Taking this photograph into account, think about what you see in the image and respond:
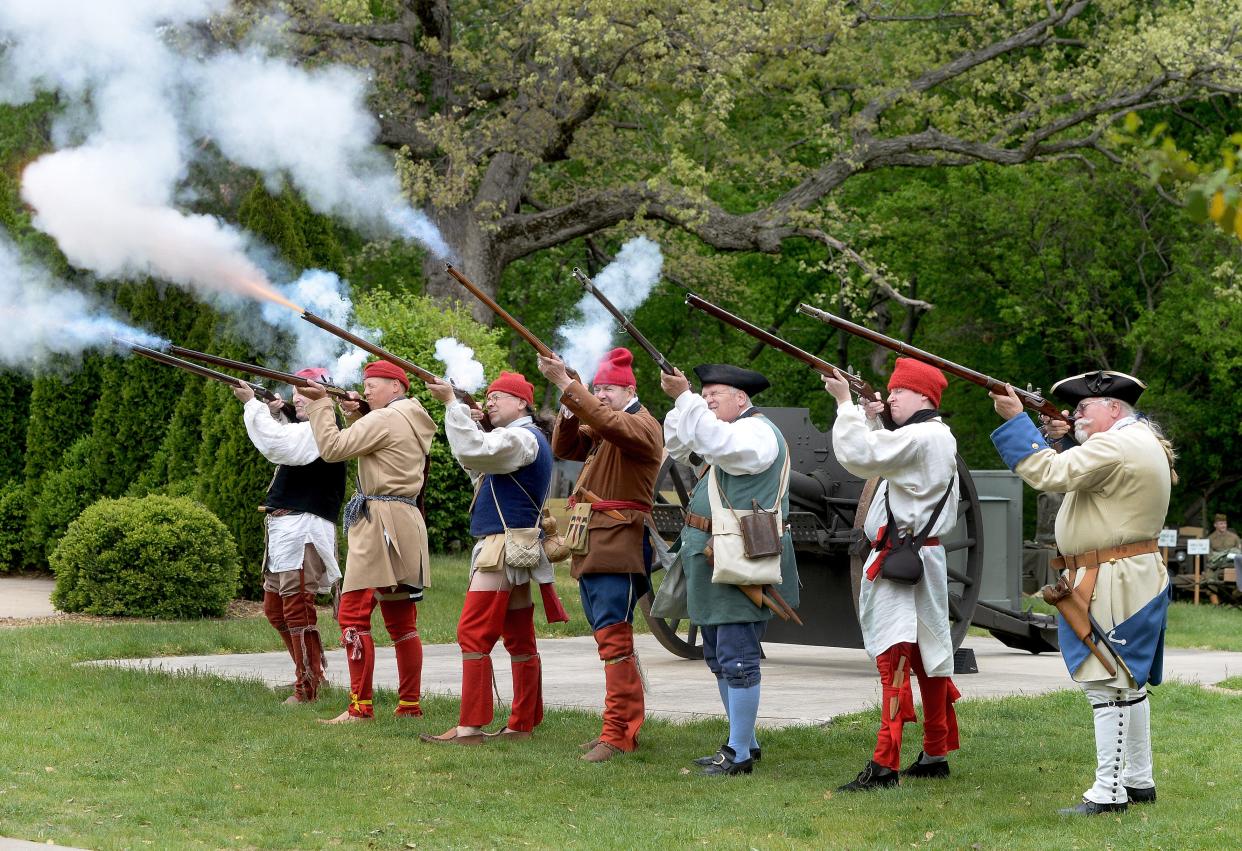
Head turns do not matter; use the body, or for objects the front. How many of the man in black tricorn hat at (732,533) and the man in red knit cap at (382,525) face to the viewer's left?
2

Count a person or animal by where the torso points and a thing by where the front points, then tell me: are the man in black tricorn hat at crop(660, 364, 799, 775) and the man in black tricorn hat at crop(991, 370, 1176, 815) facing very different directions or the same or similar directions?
same or similar directions

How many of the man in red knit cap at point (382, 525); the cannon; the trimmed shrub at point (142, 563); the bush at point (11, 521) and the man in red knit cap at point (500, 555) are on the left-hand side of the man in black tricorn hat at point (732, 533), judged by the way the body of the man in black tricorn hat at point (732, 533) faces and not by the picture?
0

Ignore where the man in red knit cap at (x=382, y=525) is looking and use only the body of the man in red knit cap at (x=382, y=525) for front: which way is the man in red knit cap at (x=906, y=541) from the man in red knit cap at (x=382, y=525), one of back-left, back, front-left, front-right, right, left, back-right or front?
back-left

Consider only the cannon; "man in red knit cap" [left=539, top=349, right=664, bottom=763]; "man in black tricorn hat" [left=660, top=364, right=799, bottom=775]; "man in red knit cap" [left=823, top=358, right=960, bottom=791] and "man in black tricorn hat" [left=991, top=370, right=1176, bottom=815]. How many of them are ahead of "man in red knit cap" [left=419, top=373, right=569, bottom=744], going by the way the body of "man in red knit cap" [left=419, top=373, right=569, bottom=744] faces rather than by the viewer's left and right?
0

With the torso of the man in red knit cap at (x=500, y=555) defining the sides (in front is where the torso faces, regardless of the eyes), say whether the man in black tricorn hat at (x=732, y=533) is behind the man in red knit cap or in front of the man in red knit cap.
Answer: behind

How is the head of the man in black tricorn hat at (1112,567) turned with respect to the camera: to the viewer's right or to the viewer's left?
to the viewer's left

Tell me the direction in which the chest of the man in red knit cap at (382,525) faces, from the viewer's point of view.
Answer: to the viewer's left

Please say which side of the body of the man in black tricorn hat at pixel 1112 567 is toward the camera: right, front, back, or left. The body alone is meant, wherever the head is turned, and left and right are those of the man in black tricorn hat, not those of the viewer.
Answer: left

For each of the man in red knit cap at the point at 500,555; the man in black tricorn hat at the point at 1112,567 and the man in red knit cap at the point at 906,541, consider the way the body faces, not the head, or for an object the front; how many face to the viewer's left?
3

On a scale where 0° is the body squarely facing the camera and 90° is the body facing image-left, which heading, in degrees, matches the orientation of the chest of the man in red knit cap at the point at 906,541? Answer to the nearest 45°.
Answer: approximately 90°

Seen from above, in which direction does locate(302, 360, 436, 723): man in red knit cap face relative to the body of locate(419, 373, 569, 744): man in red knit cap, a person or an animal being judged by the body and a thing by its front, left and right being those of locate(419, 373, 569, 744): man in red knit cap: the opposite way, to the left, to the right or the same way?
the same way

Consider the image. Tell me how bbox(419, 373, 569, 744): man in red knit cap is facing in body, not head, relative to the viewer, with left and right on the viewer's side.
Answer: facing to the left of the viewer

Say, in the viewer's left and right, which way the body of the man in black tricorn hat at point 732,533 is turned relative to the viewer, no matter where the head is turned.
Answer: facing to the left of the viewer

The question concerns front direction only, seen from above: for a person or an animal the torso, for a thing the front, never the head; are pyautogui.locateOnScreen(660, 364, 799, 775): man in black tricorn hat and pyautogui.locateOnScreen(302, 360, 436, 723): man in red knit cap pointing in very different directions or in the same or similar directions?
same or similar directions

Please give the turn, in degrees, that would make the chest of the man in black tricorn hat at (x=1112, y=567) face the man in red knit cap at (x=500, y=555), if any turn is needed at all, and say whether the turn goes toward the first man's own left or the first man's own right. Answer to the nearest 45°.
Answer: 0° — they already face them

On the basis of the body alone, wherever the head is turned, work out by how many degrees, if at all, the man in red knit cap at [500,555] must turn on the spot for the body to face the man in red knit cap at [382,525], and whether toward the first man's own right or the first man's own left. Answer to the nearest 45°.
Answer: approximately 45° to the first man's own right

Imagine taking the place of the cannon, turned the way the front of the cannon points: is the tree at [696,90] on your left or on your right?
on your right

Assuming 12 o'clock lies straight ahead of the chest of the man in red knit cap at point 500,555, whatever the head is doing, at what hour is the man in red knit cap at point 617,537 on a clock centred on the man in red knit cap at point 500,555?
the man in red knit cap at point 617,537 is roughly at 7 o'clock from the man in red knit cap at point 500,555.
